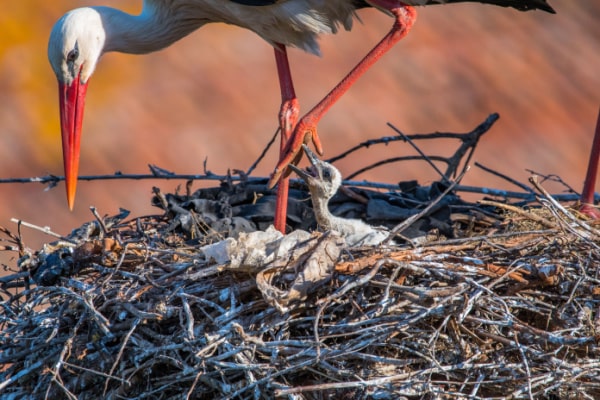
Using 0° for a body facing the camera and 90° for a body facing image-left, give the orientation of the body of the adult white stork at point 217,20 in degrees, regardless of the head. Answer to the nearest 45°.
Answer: approximately 90°

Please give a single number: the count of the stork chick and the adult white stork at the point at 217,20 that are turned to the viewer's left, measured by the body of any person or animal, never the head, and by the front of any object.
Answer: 2

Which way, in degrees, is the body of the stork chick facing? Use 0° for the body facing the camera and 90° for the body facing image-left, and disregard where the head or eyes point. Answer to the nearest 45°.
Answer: approximately 90°
